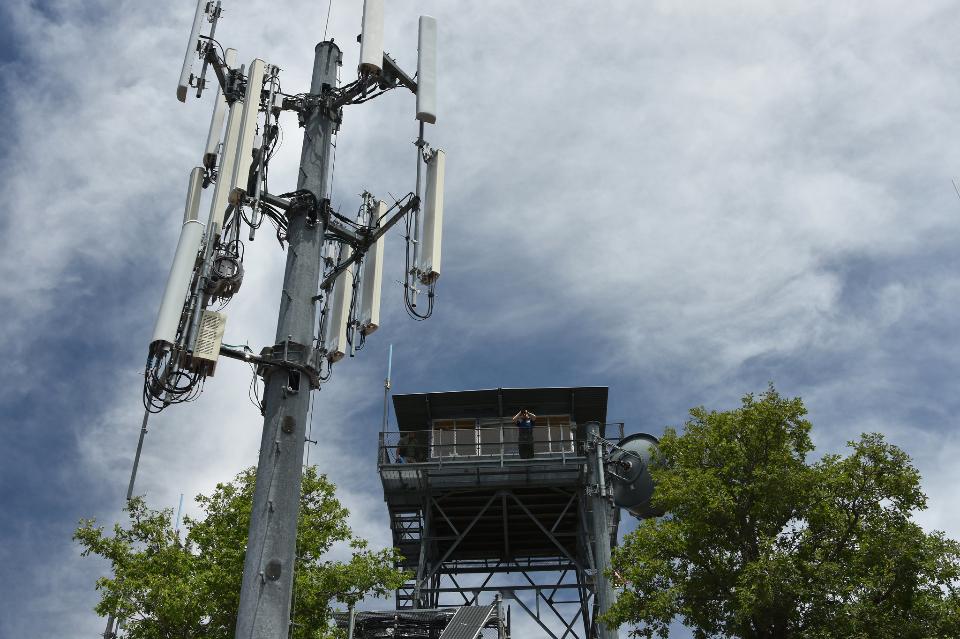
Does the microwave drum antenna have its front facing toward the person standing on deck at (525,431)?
no

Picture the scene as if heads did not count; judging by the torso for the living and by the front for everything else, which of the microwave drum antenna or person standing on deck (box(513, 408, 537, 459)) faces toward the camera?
the person standing on deck

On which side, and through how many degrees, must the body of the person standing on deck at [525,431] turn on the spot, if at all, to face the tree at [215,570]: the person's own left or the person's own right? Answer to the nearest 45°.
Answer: approximately 45° to the person's own right

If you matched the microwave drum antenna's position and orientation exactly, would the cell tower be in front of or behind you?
behind

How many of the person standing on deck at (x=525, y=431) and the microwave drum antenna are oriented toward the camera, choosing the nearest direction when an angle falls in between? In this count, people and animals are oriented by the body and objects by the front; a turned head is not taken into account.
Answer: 1

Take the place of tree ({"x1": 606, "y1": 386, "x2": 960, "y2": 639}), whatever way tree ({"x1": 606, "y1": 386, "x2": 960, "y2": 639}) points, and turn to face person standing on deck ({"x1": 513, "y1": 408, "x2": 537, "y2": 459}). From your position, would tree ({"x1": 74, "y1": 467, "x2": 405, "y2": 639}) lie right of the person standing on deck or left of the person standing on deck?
left

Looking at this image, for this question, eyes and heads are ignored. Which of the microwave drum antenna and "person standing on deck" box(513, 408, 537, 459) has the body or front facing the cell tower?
the person standing on deck

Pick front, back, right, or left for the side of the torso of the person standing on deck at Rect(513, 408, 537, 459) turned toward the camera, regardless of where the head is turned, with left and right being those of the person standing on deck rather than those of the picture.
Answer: front

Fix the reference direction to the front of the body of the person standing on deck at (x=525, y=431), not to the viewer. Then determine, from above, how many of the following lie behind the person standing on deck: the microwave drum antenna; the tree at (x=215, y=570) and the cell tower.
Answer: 0

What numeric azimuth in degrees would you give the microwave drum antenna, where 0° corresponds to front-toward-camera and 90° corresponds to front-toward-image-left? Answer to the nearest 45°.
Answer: approximately 225°
